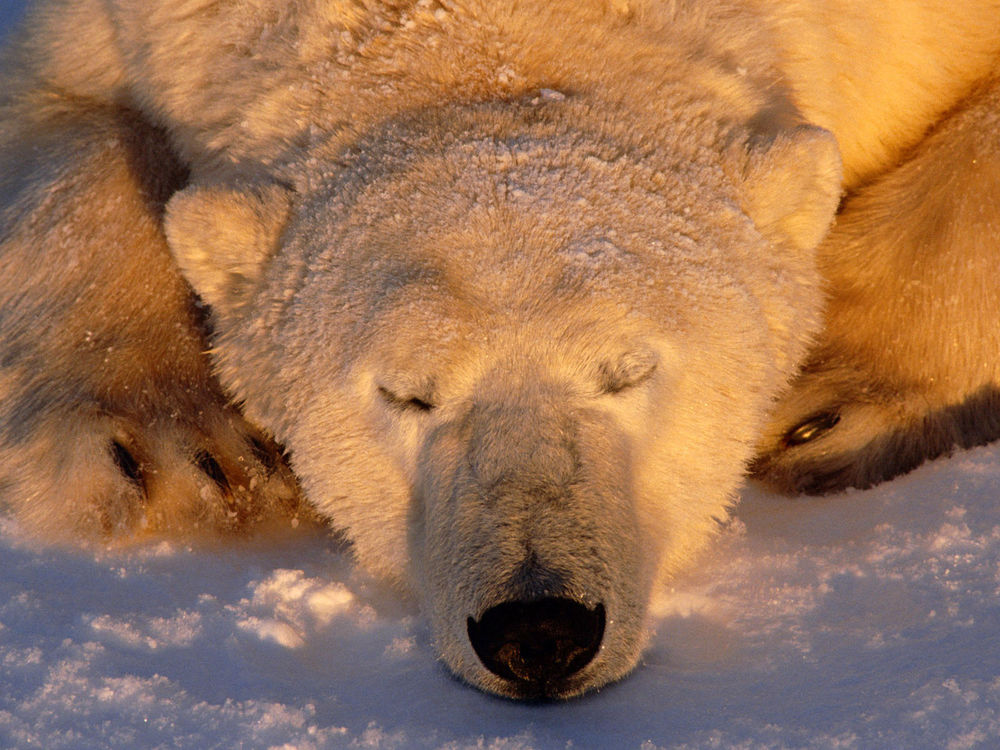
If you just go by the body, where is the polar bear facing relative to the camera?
toward the camera
